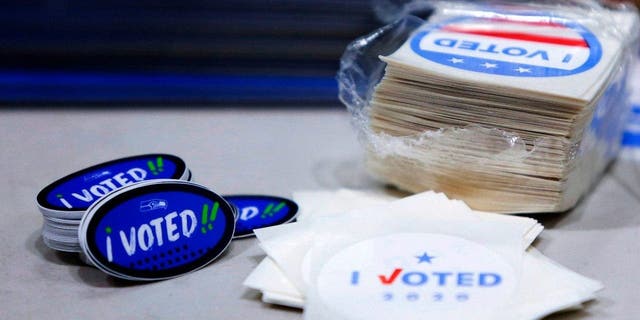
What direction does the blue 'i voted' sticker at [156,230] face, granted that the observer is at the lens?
facing the viewer
